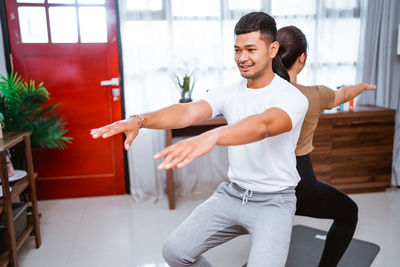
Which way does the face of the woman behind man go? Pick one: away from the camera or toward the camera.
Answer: away from the camera

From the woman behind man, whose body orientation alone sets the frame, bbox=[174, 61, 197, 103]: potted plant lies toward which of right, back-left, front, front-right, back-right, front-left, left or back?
left

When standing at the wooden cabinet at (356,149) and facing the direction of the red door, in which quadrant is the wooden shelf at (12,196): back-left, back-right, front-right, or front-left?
front-left

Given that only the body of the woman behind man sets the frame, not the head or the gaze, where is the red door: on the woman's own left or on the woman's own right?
on the woman's own left

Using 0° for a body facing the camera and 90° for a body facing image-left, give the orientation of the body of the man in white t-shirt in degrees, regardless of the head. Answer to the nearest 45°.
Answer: approximately 45°

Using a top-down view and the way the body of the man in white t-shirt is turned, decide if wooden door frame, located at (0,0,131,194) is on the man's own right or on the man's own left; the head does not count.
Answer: on the man's own right

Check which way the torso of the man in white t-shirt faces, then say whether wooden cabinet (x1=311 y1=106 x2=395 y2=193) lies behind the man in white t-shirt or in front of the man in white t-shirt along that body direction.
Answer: behind

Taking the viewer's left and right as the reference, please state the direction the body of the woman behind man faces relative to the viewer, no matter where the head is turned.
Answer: facing away from the viewer and to the right of the viewer

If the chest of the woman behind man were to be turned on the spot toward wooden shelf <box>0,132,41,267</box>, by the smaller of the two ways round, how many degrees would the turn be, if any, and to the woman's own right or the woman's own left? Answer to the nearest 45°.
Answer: approximately 135° to the woman's own left

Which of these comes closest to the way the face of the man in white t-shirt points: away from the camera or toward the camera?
toward the camera

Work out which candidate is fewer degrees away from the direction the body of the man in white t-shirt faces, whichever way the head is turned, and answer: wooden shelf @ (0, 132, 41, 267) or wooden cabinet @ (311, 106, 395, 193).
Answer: the wooden shelf

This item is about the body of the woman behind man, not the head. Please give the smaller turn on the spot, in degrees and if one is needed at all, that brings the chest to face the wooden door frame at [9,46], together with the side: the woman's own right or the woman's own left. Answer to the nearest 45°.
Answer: approximately 135° to the woman's own left

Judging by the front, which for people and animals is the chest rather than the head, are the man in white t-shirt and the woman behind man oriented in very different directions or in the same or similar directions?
very different directions
